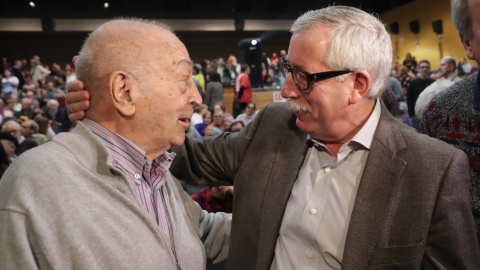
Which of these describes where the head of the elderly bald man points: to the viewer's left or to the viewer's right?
to the viewer's right

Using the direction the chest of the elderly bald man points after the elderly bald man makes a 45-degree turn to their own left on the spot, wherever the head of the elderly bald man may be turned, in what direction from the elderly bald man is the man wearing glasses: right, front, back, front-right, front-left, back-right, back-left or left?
front

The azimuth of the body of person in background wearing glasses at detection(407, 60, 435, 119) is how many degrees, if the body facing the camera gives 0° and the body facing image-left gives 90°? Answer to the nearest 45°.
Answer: approximately 0°

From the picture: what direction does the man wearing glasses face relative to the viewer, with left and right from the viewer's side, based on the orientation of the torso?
facing the viewer and to the left of the viewer

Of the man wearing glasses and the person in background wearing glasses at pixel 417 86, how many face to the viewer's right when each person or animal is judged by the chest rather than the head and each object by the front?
0

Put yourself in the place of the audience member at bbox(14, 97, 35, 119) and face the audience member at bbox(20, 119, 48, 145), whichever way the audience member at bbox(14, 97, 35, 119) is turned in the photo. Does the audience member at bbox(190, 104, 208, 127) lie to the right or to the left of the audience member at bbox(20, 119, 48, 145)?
left

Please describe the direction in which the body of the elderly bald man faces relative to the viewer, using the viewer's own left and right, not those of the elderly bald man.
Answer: facing the viewer and to the right of the viewer

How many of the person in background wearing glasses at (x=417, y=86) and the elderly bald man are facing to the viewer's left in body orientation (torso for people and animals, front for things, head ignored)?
0

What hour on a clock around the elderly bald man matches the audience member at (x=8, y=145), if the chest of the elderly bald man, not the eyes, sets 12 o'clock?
The audience member is roughly at 7 o'clock from the elderly bald man.

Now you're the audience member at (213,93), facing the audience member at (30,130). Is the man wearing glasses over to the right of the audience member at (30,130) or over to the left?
left

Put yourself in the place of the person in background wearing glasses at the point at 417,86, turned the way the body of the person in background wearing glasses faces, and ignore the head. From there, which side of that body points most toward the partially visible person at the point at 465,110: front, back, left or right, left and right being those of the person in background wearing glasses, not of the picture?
front
